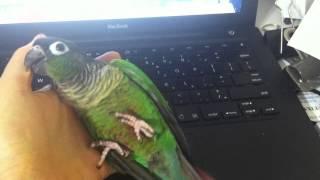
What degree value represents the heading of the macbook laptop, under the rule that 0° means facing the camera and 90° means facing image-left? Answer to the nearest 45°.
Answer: approximately 0°
